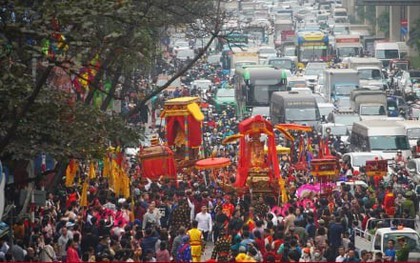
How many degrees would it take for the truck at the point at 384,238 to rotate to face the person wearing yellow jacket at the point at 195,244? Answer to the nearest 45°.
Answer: approximately 135° to its right

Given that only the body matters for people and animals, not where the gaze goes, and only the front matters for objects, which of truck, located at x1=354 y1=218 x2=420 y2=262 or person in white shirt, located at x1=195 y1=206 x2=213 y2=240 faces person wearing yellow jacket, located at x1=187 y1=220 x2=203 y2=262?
the person in white shirt

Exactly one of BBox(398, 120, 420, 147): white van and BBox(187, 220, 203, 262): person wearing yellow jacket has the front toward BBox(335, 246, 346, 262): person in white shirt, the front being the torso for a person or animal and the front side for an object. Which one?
the white van

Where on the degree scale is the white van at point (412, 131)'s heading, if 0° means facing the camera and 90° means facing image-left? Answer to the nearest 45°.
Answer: approximately 0°

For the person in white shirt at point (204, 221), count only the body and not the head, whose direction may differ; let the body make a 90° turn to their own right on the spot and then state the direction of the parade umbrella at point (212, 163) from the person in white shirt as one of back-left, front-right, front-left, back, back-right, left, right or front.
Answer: right
